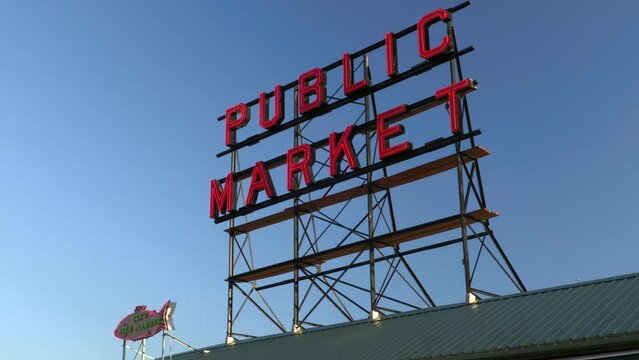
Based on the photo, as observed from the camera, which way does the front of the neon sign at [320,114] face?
facing the viewer and to the left of the viewer
